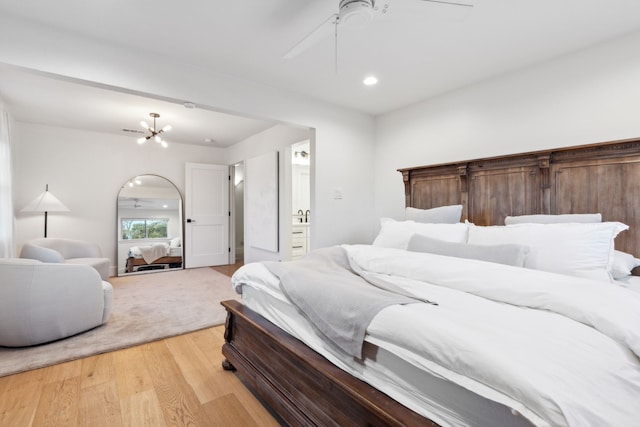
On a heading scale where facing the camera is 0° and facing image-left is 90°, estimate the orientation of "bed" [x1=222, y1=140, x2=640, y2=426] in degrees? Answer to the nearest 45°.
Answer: approximately 45°

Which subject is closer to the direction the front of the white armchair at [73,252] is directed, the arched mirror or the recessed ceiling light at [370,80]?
the recessed ceiling light

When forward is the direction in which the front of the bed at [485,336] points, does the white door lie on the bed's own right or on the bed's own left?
on the bed's own right

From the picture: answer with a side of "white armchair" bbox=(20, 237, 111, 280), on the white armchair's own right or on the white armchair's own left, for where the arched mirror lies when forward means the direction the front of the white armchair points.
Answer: on the white armchair's own left

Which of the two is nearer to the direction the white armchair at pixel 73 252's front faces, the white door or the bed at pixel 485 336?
the bed

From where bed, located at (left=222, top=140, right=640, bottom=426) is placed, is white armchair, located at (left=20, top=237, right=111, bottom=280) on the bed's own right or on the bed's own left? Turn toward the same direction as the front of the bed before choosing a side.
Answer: on the bed's own right

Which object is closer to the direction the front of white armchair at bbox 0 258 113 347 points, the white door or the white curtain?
the white door
